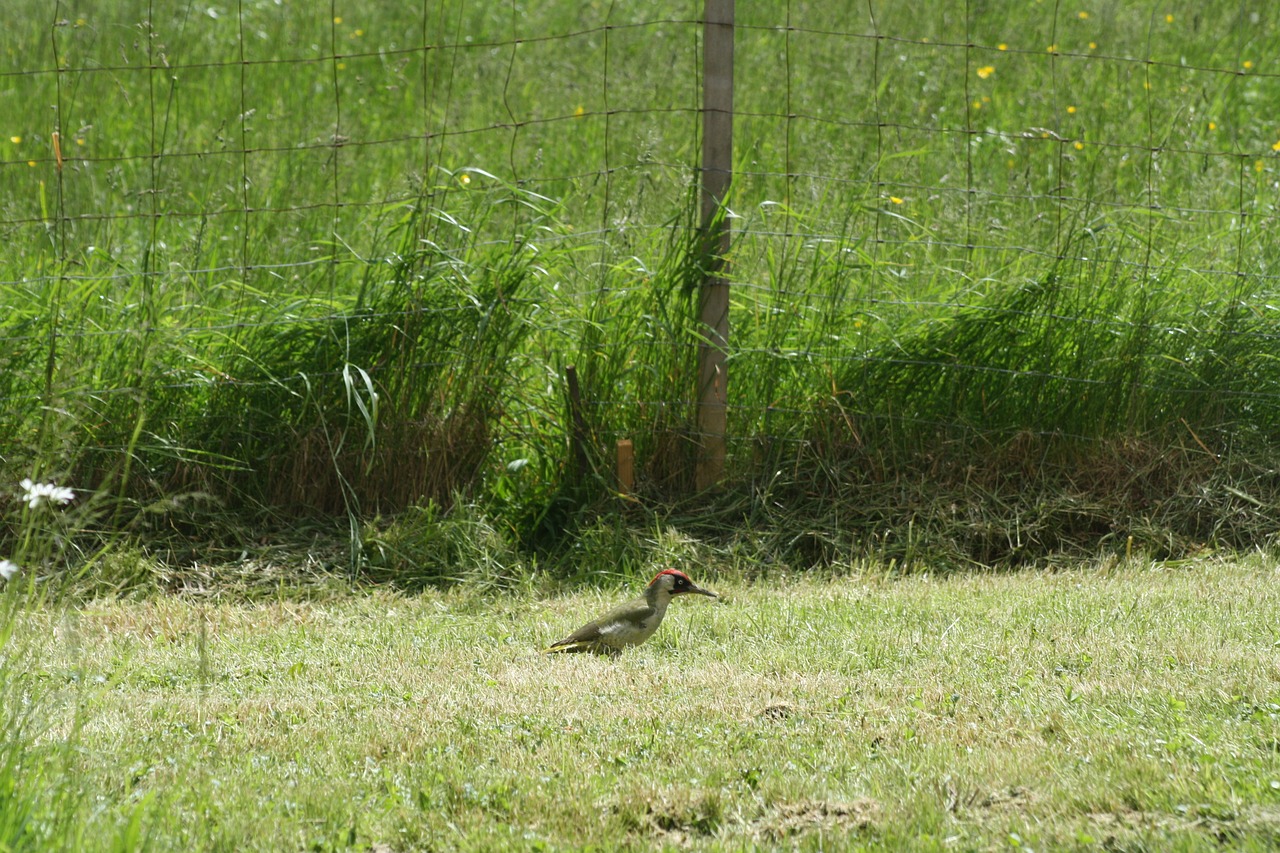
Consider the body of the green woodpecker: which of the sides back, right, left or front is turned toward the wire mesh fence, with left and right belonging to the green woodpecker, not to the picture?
left

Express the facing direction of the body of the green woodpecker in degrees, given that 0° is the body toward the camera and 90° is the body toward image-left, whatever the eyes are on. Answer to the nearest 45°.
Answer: approximately 270°

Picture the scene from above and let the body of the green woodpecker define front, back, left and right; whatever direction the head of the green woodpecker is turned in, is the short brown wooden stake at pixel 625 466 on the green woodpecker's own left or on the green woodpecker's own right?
on the green woodpecker's own left

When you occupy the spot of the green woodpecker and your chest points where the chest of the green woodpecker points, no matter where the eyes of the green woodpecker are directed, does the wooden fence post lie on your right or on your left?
on your left
